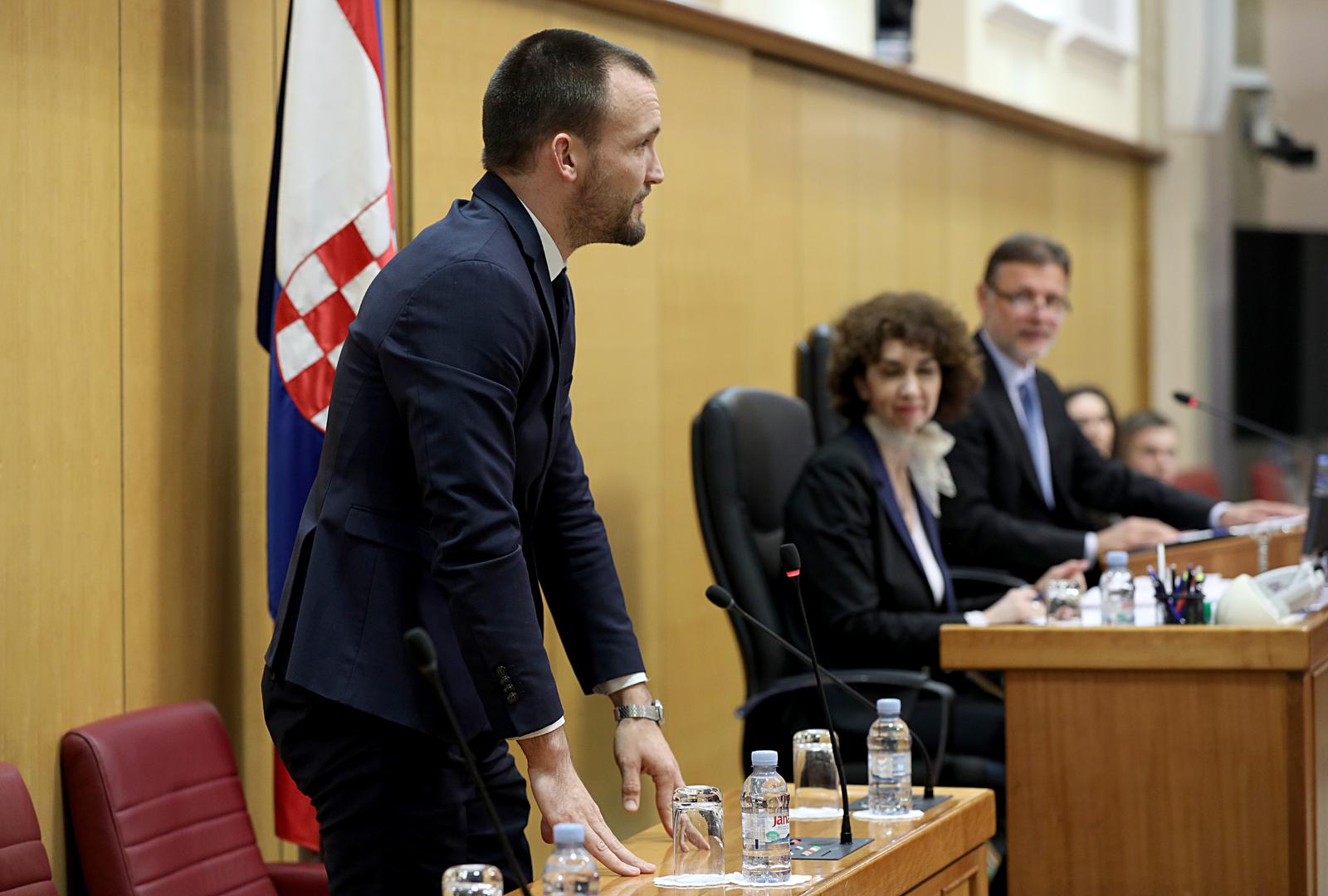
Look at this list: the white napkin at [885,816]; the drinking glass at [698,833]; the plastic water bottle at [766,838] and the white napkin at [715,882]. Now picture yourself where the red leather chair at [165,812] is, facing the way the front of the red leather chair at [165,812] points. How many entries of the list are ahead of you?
4

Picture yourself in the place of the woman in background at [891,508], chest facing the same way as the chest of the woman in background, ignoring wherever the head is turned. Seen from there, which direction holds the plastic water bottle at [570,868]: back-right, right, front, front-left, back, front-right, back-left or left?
front-right

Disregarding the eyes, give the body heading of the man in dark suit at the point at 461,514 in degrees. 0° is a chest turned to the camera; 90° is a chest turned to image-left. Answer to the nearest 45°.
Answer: approximately 270°

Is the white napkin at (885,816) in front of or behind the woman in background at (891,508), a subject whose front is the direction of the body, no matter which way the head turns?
in front

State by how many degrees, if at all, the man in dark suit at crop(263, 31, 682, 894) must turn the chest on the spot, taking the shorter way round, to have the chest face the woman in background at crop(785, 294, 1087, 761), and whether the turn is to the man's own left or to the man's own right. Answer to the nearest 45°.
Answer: approximately 45° to the man's own left

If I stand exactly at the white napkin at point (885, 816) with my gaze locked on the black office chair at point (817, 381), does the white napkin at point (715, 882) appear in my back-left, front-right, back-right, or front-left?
back-left

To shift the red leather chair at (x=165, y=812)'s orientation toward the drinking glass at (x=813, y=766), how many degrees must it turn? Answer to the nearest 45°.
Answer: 0° — it already faces it

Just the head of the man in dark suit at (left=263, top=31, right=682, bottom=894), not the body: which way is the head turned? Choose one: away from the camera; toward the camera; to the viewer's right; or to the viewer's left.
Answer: to the viewer's right

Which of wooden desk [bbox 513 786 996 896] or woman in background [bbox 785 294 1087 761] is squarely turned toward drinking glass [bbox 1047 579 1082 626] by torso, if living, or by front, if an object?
the woman in background
